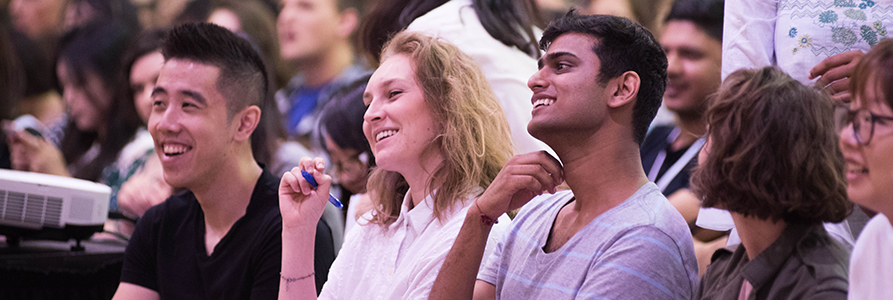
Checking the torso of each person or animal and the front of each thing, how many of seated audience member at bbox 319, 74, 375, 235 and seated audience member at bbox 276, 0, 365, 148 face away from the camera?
0

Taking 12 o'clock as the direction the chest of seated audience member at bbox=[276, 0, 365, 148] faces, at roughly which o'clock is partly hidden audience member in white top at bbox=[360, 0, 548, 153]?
partly hidden audience member in white top at bbox=[360, 0, 548, 153] is roughly at 10 o'clock from seated audience member at bbox=[276, 0, 365, 148].

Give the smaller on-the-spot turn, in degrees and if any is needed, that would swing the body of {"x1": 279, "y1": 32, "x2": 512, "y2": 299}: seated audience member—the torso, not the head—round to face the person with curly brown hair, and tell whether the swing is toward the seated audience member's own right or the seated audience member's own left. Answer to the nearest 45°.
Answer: approximately 90° to the seated audience member's own left

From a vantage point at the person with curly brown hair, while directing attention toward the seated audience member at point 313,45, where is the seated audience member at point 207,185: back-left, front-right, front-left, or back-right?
front-left

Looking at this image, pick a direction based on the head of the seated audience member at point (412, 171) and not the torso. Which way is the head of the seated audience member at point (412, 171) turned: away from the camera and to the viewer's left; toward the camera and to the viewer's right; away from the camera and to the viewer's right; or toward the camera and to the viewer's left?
toward the camera and to the viewer's left

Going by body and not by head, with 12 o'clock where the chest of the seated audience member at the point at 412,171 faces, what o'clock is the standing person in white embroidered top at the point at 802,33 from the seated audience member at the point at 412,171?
the standing person in white embroidered top at the point at 802,33 is roughly at 8 o'clock from the seated audience member at the point at 412,171.
